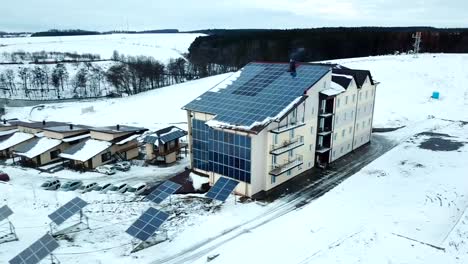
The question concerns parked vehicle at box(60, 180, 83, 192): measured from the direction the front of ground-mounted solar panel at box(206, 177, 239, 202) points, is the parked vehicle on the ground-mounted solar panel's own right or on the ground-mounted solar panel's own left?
on the ground-mounted solar panel's own right

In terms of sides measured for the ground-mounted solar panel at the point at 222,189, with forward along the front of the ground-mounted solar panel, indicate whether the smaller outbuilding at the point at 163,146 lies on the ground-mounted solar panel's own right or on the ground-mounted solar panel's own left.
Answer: on the ground-mounted solar panel's own right

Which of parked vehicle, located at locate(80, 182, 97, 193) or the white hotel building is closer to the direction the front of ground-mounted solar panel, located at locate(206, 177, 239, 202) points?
the parked vehicle

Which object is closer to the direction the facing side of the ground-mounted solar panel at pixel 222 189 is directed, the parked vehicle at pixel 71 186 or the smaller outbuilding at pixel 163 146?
the parked vehicle

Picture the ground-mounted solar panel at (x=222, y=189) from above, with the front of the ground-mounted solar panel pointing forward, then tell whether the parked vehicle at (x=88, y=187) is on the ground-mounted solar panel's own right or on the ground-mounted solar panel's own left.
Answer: on the ground-mounted solar panel's own right

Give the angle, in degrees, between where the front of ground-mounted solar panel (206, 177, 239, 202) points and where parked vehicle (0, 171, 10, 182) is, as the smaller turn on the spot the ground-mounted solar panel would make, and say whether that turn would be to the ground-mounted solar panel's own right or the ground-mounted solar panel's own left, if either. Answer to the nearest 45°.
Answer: approximately 45° to the ground-mounted solar panel's own right

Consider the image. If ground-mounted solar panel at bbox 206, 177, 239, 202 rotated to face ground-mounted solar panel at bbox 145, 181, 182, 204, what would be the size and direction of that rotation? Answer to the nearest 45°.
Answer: approximately 45° to its right

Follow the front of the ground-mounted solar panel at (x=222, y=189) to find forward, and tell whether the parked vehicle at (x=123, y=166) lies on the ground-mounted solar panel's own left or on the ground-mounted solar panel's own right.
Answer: on the ground-mounted solar panel's own right

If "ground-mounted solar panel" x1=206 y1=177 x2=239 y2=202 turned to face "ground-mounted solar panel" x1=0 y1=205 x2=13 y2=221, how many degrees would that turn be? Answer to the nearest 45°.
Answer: approximately 45° to its right

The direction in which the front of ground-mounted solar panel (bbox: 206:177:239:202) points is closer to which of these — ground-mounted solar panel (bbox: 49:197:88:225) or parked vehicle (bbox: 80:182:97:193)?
the ground-mounted solar panel

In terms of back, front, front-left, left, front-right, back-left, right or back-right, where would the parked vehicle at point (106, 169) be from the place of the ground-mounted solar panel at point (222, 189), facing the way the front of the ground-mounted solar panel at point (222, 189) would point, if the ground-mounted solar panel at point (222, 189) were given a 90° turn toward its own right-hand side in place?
front

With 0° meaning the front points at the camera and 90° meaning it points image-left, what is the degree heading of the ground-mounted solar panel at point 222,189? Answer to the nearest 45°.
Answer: approximately 45°
